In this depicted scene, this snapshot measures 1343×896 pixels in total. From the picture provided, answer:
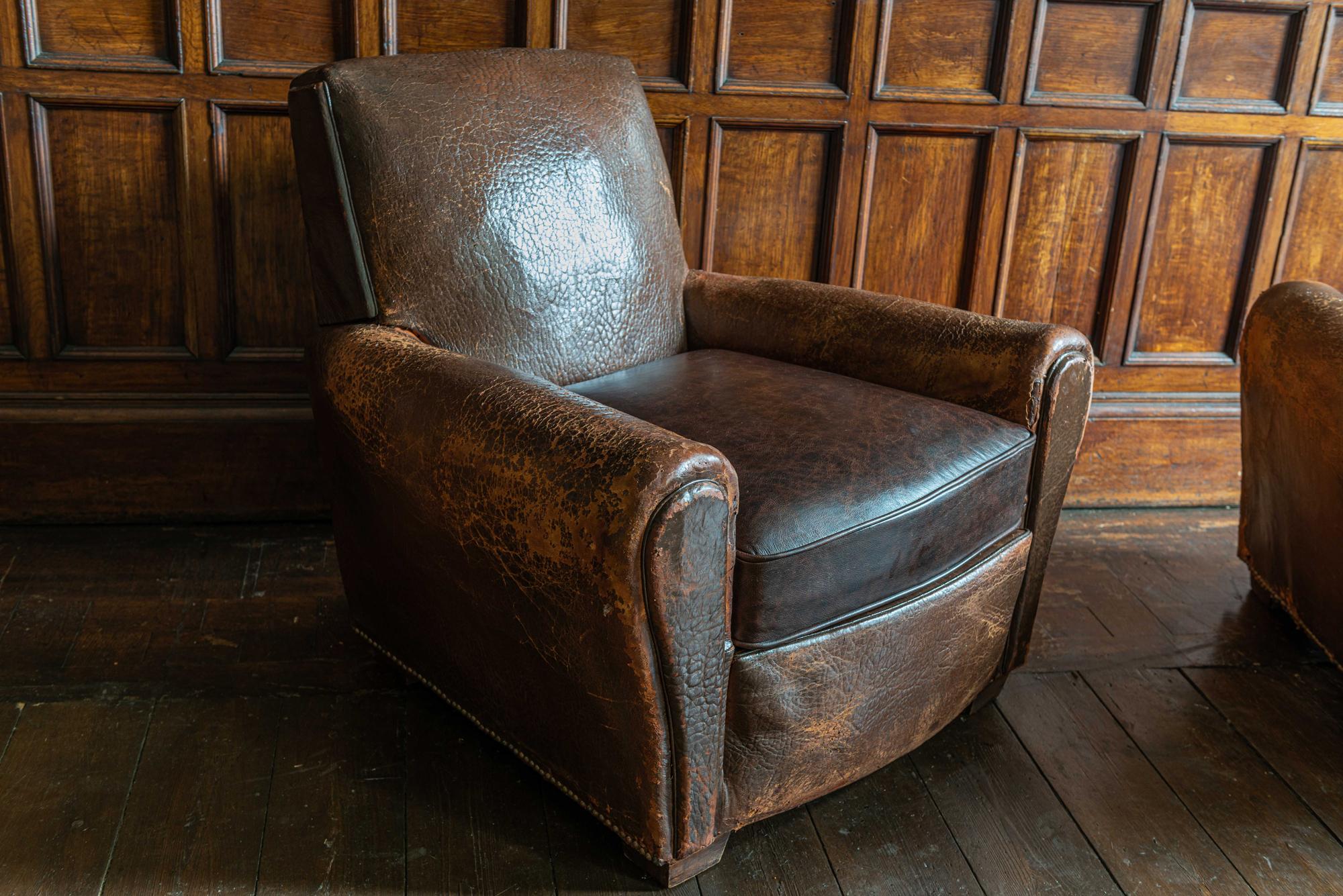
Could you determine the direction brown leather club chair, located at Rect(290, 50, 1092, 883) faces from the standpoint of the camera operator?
facing the viewer and to the right of the viewer

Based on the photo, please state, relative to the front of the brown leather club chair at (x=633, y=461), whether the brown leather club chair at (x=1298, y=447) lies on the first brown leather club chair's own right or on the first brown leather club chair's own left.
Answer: on the first brown leather club chair's own left
